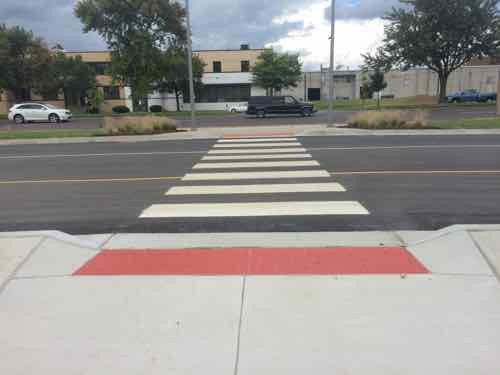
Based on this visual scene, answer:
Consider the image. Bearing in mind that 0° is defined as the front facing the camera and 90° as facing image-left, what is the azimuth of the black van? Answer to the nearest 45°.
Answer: approximately 270°

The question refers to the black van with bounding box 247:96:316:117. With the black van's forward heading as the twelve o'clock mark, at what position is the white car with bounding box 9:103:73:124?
The white car is roughly at 6 o'clock from the black van.

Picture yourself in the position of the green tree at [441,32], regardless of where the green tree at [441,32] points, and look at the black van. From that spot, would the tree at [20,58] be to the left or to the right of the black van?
right

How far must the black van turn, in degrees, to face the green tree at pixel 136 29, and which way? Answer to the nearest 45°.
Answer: approximately 135° to its left

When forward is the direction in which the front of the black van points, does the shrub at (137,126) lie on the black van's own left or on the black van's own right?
on the black van's own right

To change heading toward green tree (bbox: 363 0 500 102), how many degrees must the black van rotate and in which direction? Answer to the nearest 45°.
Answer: approximately 45° to its left

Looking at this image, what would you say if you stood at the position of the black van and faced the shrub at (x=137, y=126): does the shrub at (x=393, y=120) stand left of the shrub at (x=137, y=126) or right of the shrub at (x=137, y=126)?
left
